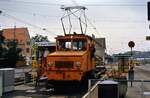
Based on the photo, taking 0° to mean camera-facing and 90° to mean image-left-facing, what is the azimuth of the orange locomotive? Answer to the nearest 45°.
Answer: approximately 45°
